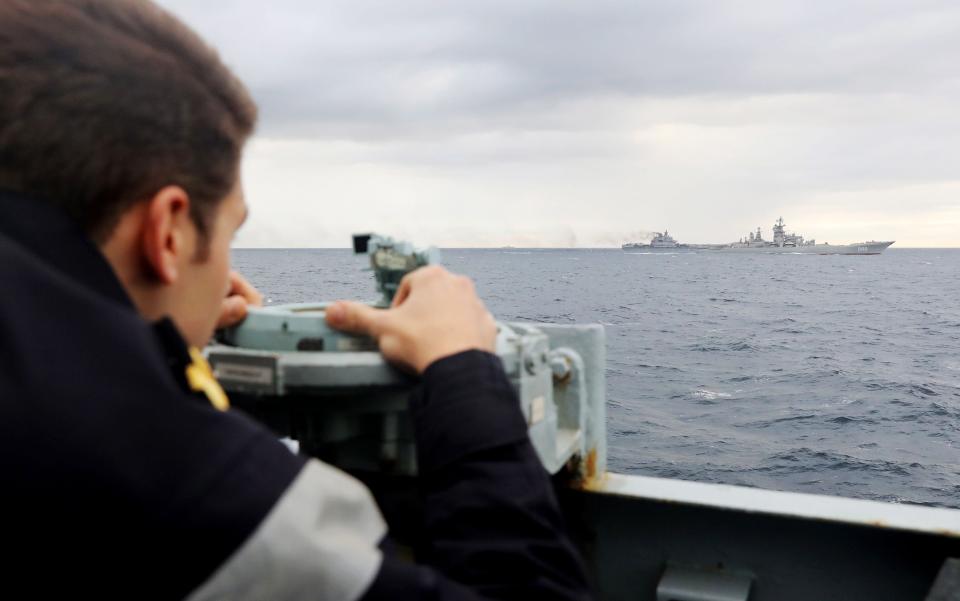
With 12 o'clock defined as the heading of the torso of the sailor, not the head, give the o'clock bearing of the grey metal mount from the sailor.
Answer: The grey metal mount is roughly at 11 o'clock from the sailor.

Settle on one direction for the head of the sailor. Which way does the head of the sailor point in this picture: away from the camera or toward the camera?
away from the camera

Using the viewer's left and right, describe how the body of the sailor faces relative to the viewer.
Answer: facing away from the viewer and to the right of the viewer
